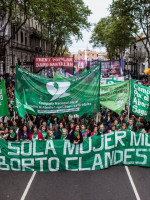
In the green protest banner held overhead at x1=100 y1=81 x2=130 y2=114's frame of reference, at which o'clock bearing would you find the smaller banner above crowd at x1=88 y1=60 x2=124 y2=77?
The smaller banner above crowd is roughly at 6 o'clock from the green protest banner held overhead.

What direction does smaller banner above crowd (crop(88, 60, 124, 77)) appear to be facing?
toward the camera

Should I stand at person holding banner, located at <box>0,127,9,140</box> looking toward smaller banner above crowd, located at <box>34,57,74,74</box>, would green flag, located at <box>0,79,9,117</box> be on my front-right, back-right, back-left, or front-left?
front-left

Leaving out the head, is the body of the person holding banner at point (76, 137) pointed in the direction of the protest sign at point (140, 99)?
no

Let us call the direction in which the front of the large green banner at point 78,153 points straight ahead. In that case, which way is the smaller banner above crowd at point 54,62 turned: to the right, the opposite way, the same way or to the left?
the same way

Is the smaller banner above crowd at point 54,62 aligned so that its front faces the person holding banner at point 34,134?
yes

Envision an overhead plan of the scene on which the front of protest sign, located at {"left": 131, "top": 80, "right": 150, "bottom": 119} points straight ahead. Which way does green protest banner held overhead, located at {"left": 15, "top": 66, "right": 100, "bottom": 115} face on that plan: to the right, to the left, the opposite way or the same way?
the same way

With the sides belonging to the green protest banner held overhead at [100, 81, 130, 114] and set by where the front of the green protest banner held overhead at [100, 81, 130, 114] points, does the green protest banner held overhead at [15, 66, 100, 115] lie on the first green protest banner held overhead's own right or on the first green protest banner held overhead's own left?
on the first green protest banner held overhead's own right

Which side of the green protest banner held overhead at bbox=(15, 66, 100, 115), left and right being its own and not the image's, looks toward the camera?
front

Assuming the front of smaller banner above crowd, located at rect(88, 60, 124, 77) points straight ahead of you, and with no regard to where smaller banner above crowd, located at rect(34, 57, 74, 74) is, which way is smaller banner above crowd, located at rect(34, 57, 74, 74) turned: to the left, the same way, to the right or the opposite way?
the same way

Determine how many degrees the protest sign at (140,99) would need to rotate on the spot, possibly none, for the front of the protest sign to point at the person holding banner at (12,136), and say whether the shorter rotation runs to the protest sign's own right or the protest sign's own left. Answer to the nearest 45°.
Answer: approximately 45° to the protest sign's own right

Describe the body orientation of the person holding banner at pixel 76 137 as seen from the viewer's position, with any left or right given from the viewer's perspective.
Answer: facing the viewer

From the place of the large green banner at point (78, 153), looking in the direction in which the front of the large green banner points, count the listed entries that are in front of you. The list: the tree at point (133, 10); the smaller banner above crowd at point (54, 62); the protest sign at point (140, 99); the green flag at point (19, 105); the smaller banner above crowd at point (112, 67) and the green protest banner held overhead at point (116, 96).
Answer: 0

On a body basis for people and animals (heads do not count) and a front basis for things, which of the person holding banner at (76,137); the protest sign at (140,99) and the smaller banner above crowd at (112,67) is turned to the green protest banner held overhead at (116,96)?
the smaller banner above crowd

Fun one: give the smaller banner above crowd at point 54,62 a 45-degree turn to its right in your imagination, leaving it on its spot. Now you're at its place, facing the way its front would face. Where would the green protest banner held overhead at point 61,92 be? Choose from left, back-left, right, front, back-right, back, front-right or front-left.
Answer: front-left

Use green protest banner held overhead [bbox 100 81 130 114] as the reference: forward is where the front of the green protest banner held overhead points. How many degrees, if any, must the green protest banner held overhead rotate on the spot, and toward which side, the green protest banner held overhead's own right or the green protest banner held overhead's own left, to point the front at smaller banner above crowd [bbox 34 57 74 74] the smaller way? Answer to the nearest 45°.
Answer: approximately 135° to the green protest banner held overhead's own right

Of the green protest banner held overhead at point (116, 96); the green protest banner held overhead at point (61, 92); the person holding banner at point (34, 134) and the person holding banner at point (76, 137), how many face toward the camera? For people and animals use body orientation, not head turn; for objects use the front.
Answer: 4

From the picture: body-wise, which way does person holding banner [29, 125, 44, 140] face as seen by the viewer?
toward the camera
